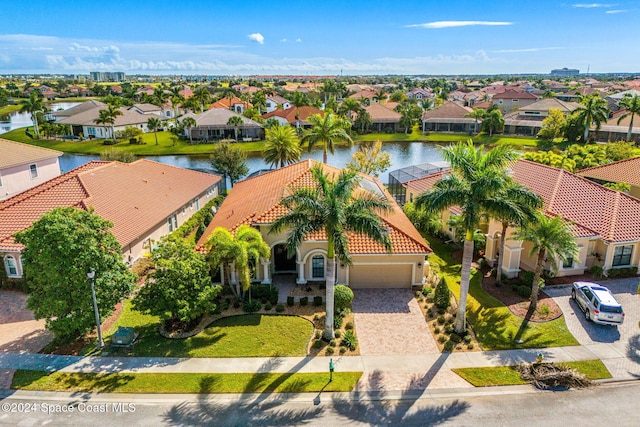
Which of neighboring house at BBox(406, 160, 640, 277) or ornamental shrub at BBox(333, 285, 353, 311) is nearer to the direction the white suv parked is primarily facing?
the neighboring house

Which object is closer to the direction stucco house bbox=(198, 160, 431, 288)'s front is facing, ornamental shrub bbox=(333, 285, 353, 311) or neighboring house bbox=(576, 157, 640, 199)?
the ornamental shrub

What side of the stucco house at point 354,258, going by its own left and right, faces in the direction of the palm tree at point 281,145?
back

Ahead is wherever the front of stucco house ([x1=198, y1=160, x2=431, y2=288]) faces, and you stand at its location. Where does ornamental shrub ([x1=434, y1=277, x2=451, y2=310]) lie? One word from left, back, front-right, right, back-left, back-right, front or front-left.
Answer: front-left
